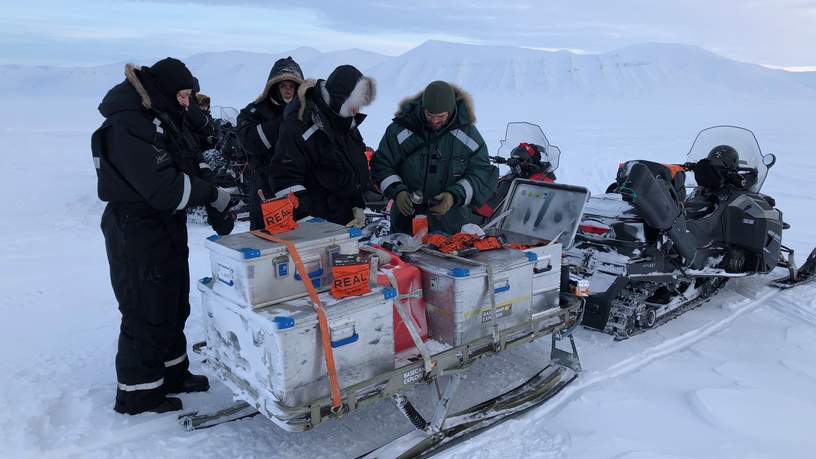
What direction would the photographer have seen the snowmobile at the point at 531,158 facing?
facing away from the viewer and to the right of the viewer

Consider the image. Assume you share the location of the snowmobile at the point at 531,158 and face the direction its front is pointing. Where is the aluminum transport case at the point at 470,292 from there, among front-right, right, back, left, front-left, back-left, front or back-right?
back-right

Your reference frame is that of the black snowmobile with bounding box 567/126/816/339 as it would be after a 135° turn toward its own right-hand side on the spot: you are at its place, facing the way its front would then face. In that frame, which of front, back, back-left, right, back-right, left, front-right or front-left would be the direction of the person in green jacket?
front-right

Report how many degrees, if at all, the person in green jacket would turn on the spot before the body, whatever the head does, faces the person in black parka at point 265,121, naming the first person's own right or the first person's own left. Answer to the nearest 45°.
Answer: approximately 135° to the first person's own right

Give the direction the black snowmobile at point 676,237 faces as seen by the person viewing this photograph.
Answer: facing away from the viewer and to the right of the viewer

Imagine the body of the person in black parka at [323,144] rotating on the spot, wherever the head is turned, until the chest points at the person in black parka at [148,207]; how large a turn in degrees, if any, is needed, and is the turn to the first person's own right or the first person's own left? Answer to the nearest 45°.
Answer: approximately 90° to the first person's own right

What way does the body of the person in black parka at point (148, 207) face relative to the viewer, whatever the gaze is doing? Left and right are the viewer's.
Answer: facing to the right of the viewer

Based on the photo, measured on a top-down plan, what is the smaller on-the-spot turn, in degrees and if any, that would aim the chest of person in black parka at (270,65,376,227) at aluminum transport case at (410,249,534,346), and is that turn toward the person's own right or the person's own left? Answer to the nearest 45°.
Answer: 0° — they already face it

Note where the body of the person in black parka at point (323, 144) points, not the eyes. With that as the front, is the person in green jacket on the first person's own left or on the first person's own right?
on the first person's own left

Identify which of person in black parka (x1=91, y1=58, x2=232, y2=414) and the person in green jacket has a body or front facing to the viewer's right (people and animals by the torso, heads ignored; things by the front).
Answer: the person in black parka

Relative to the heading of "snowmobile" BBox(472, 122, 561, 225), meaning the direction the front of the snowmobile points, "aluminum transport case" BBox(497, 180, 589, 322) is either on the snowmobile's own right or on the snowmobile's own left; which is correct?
on the snowmobile's own right

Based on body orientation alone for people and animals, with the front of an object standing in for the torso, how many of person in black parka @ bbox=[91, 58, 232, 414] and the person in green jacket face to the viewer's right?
1

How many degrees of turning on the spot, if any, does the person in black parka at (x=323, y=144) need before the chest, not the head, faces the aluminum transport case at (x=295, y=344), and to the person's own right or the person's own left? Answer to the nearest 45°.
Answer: approximately 45° to the person's own right
